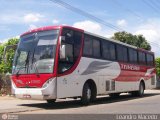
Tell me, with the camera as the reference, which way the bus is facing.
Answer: facing the viewer and to the left of the viewer
